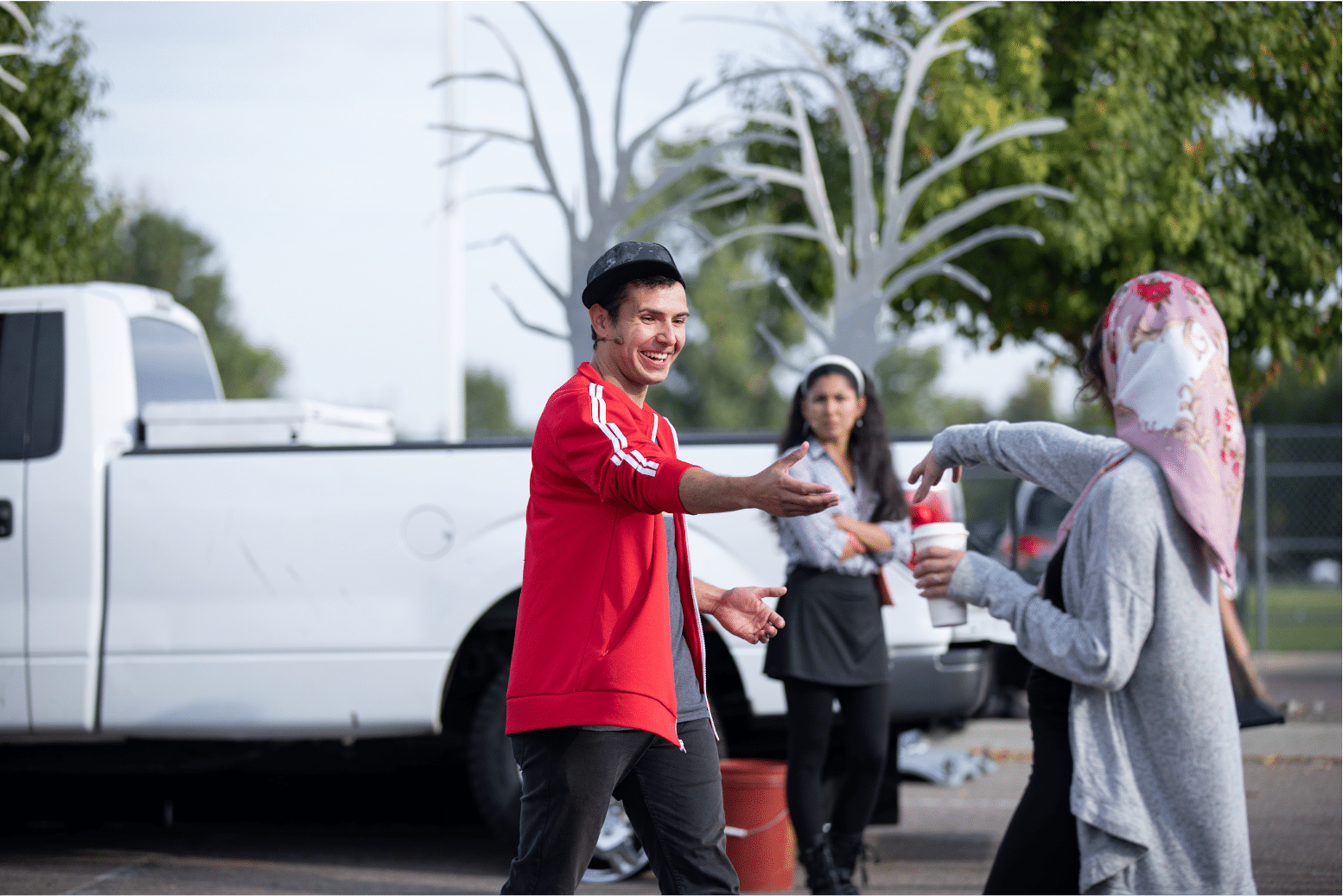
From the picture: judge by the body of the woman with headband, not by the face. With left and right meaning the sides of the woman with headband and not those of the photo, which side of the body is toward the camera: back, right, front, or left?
front

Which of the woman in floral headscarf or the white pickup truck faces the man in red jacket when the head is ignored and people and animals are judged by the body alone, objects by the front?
the woman in floral headscarf

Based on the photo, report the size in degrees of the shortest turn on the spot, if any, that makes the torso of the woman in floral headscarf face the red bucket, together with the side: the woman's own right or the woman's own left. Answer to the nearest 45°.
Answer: approximately 45° to the woman's own right

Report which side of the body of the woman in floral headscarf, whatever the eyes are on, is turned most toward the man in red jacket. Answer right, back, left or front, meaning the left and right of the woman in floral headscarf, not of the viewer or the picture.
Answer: front

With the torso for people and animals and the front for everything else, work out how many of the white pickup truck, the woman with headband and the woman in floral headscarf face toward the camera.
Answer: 1

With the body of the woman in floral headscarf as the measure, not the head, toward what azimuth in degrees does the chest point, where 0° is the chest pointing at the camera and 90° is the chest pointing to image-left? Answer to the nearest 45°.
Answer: approximately 90°

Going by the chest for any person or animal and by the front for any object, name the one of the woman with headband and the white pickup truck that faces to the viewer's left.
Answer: the white pickup truck

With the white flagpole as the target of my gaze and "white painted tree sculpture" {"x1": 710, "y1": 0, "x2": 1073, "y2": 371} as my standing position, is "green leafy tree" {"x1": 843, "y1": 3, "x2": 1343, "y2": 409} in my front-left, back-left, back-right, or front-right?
back-right

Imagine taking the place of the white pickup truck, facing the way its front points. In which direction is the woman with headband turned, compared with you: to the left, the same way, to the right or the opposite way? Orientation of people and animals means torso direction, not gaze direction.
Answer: to the left

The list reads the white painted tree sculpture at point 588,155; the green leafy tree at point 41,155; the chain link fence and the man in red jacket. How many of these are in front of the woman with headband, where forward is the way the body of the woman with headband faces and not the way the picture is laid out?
1

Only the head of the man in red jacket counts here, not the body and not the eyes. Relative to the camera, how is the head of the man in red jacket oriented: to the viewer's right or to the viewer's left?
to the viewer's right

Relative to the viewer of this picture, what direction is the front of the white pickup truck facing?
facing to the left of the viewer
